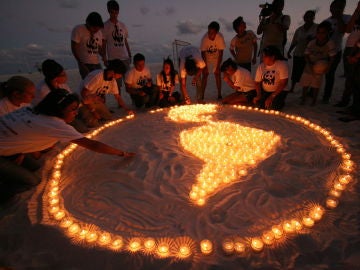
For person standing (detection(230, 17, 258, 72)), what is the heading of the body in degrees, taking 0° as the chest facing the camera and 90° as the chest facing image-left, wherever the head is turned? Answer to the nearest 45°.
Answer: approximately 0°

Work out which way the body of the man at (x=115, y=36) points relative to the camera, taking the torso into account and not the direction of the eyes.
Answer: toward the camera

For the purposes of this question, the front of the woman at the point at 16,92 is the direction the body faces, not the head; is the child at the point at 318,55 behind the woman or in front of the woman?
in front

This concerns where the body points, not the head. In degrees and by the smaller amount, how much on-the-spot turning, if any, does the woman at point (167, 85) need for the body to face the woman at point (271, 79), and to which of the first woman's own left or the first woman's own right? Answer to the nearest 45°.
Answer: approximately 90° to the first woman's own left

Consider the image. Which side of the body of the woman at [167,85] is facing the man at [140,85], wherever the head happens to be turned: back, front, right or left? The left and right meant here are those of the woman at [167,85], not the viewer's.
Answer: right

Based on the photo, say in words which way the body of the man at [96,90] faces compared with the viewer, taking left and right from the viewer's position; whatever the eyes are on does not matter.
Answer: facing the viewer and to the right of the viewer

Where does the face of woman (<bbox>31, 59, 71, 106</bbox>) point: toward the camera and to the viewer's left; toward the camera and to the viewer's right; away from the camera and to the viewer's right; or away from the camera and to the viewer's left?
toward the camera and to the viewer's right

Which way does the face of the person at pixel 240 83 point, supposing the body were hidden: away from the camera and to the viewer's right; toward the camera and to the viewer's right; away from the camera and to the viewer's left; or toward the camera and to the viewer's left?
toward the camera and to the viewer's left

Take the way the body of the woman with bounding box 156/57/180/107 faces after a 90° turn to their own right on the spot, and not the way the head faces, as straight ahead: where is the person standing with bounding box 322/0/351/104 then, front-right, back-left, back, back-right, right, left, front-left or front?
back

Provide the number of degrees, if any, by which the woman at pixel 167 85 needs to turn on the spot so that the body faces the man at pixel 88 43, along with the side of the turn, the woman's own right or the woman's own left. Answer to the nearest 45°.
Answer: approximately 90° to the woman's own right

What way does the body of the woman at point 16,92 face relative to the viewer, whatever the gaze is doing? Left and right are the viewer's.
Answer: facing to the right of the viewer

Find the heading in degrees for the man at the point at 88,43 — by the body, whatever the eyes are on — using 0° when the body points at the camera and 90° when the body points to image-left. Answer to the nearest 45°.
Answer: approximately 315°

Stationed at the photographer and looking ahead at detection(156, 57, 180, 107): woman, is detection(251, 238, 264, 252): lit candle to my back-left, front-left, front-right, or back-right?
front-left
